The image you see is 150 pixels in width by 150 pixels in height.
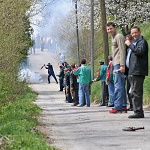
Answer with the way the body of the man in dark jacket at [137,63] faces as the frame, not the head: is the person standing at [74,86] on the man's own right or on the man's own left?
on the man's own right

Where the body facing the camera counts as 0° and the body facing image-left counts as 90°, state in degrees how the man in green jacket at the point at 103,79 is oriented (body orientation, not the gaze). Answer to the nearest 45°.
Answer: approximately 90°

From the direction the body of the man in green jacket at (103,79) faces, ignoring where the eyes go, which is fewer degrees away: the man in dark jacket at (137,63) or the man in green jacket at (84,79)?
the man in green jacket

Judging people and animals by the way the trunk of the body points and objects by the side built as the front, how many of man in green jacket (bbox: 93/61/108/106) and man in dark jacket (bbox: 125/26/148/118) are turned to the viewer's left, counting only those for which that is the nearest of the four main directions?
2

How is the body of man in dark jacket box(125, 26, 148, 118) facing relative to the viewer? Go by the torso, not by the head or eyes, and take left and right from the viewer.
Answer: facing to the left of the viewer
